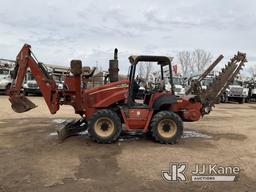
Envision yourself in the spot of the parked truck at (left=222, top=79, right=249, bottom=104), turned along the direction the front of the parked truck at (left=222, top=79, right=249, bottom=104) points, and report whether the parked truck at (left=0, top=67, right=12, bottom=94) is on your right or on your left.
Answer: on your right

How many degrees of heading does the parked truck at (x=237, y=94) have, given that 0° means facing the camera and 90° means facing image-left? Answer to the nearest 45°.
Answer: approximately 0°
